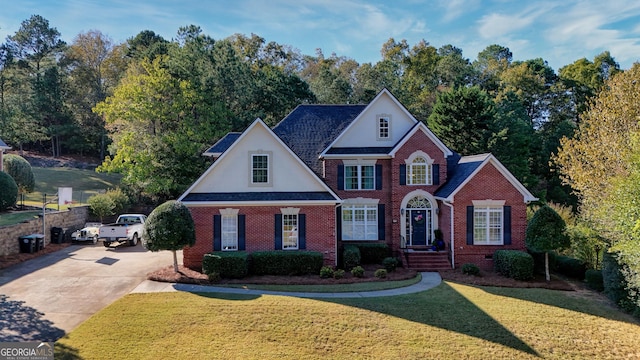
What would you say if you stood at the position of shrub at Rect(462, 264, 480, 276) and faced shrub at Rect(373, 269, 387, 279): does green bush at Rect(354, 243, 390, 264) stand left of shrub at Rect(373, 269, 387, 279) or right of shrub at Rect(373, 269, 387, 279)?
right

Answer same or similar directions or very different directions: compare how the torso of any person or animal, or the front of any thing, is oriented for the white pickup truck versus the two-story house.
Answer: very different directions

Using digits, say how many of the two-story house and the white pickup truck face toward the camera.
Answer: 1

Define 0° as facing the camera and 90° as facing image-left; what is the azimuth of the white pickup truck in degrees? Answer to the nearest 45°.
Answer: approximately 225°

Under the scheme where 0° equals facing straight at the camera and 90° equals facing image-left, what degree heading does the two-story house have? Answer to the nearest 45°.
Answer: approximately 0°
